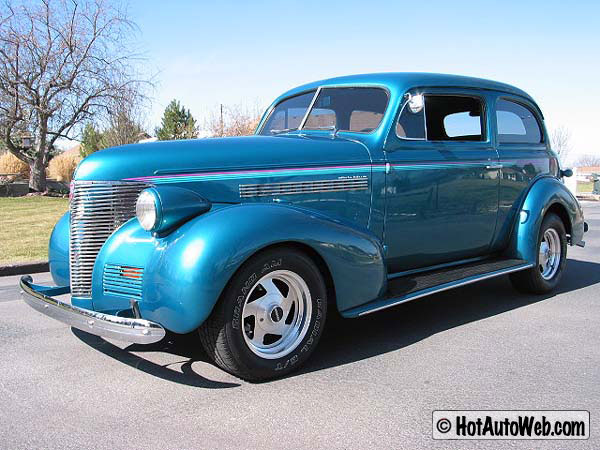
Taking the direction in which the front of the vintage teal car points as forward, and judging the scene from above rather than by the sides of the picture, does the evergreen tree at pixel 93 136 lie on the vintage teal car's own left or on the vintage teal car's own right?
on the vintage teal car's own right

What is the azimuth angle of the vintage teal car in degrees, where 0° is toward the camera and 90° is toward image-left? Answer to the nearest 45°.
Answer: approximately 45°

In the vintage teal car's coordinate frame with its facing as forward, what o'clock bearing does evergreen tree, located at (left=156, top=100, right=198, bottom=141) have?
The evergreen tree is roughly at 4 o'clock from the vintage teal car.

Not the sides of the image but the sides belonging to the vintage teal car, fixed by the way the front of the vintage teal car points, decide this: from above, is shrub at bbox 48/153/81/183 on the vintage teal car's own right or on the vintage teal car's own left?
on the vintage teal car's own right

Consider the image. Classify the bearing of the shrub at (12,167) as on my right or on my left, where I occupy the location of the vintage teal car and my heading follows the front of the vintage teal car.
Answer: on my right
